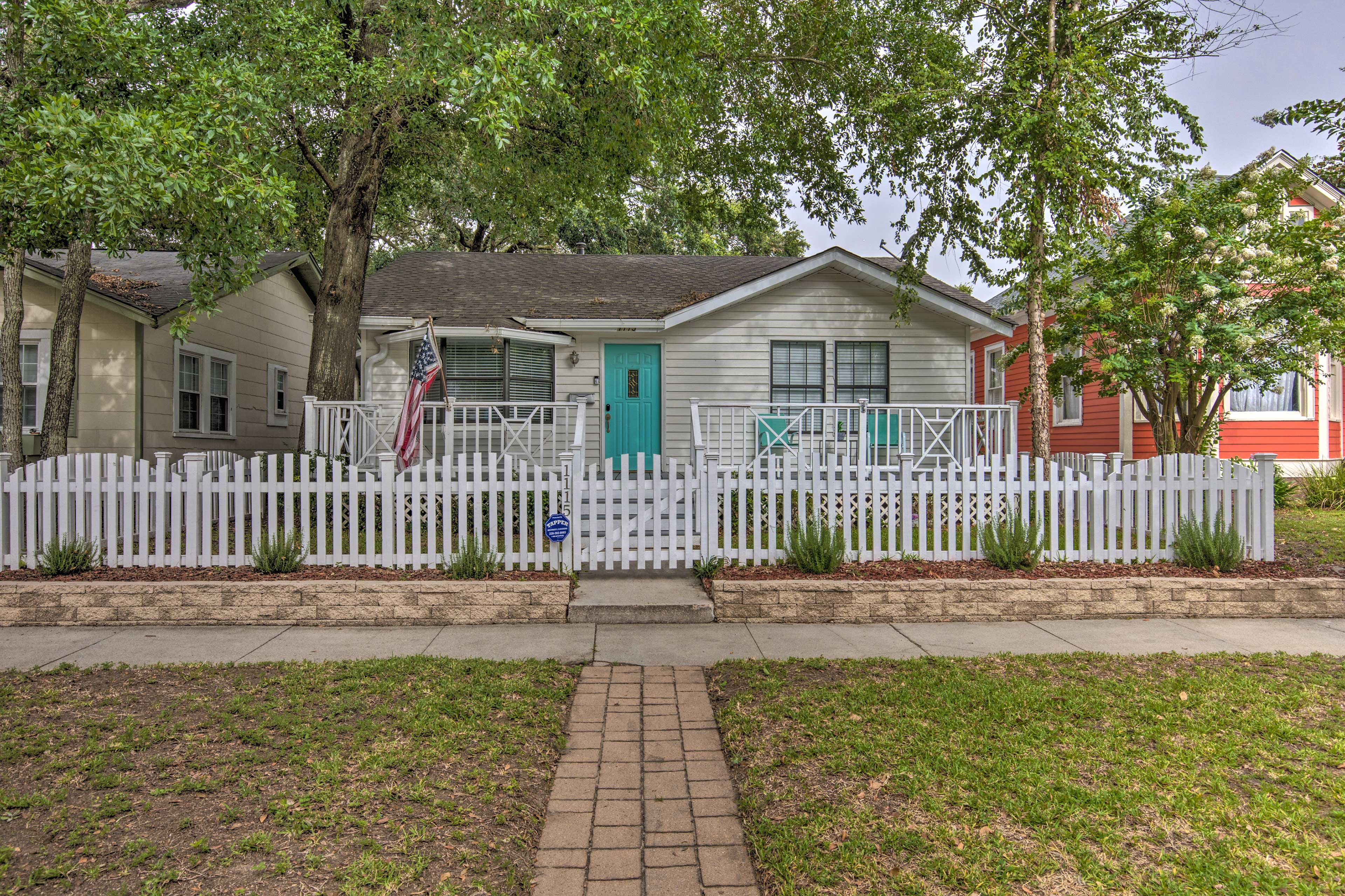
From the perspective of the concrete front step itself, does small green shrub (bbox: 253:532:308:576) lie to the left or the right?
on its right

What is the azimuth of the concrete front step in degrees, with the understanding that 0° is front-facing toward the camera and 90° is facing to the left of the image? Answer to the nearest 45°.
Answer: approximately 0°

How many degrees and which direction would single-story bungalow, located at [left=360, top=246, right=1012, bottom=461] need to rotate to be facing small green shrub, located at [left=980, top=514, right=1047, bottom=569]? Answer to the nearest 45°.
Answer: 0° — it already faces it

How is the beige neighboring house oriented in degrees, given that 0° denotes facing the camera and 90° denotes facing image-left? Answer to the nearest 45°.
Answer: approximately 45°

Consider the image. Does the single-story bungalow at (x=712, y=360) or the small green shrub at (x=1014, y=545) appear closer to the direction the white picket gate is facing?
the small green shrub

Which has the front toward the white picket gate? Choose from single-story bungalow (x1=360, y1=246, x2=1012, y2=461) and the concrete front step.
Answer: the single-story bungalow

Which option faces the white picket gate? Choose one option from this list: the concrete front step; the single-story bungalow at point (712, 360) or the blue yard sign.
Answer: the single-story bungalow

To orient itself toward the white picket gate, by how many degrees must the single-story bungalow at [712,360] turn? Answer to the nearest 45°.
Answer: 0° — it already faces it
